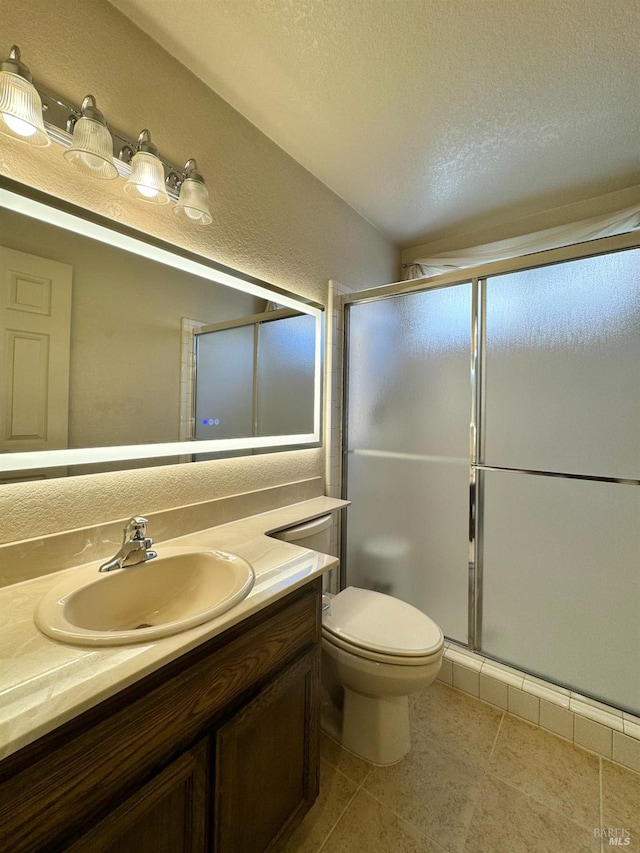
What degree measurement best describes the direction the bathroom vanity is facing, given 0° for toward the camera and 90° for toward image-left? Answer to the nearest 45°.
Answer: approximately 315°

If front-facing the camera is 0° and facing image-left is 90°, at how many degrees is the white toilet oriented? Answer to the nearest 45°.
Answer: approximately 315°

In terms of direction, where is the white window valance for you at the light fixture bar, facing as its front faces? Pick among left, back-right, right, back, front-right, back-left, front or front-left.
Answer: front-left

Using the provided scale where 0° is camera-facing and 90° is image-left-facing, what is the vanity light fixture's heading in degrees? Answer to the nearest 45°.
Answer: approximately 315°
